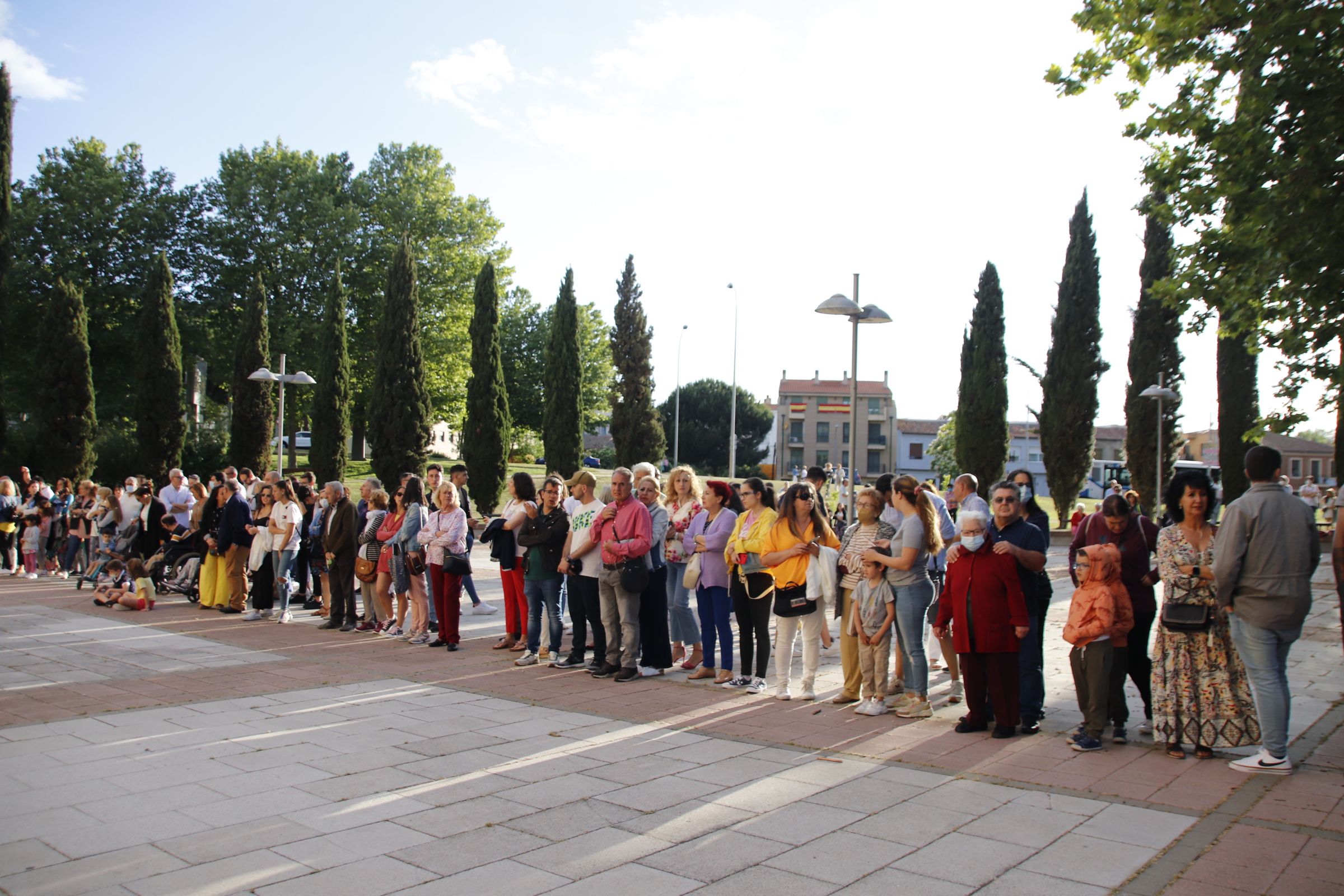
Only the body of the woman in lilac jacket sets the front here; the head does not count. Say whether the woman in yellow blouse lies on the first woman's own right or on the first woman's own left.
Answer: on the first woman's own left

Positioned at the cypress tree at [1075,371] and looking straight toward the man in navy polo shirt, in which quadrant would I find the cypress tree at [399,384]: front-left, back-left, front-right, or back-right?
front-right

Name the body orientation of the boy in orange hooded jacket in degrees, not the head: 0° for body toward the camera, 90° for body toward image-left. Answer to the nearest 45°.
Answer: approximately 45°

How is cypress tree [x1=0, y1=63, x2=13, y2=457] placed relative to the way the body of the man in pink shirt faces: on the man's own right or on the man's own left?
on the man's own right

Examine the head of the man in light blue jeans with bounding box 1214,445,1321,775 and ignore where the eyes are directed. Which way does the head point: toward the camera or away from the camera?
away from the camera

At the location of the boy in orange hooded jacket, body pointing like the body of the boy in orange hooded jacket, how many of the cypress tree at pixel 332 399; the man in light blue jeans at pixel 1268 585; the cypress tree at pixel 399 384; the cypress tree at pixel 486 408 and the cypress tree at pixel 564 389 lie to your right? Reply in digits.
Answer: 4

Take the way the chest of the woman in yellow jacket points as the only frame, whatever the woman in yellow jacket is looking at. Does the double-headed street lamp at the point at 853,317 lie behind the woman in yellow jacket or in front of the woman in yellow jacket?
behind

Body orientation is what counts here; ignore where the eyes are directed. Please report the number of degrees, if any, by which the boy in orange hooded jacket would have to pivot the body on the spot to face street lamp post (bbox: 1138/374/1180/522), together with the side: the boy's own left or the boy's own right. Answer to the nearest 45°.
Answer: approximately 135° to the boy's own right

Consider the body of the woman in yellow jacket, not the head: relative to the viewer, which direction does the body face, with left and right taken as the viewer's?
facing the viewer and to the left of the viewer

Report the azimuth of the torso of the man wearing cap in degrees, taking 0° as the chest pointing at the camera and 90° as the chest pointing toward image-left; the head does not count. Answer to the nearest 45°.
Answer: approximately 45°

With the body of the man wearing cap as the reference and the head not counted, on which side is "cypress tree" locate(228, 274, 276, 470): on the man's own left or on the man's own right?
on the man's own right

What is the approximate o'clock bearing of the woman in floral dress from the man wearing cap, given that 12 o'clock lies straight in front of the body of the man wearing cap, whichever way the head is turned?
The woman in floral dress is roughly at 9 o'clock from the man wearing cap.

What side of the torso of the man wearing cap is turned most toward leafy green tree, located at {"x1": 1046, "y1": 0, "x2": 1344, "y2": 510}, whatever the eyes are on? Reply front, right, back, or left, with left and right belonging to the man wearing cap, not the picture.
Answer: left

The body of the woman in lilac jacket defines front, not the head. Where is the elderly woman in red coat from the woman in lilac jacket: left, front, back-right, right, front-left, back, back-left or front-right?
left
